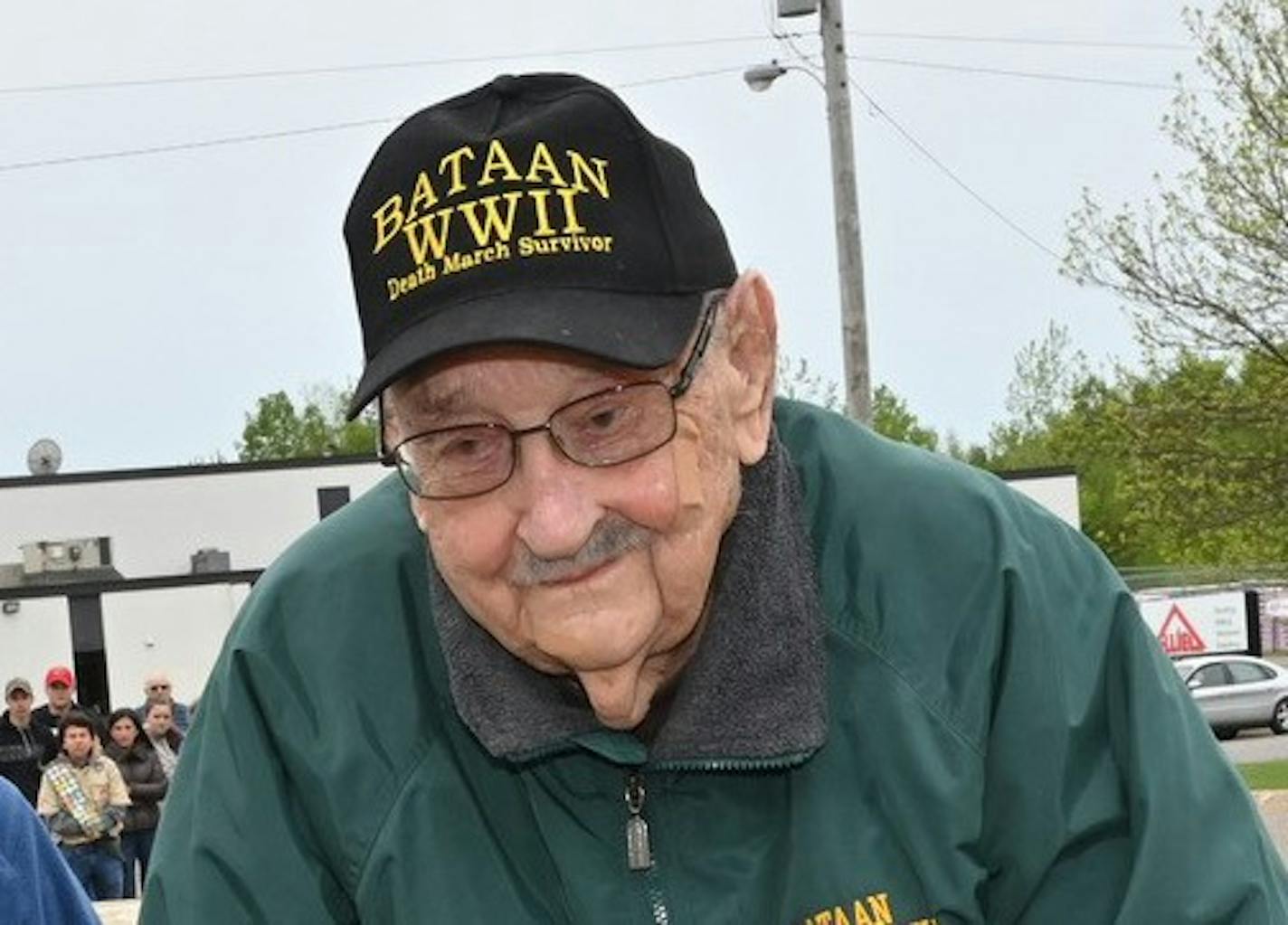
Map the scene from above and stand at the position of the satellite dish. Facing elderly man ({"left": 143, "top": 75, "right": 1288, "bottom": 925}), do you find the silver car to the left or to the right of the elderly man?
left

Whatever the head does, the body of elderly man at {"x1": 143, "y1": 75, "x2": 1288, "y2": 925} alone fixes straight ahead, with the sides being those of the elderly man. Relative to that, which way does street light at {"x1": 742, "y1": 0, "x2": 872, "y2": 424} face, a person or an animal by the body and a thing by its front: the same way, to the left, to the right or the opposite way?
to the right

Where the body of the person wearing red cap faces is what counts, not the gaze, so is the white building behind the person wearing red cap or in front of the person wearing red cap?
behind

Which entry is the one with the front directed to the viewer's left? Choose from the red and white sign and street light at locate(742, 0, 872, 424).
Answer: the street light

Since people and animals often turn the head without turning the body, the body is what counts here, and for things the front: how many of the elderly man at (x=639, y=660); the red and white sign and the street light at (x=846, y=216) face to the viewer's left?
1

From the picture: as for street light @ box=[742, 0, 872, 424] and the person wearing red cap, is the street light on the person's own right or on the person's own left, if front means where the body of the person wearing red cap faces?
on the person's own left

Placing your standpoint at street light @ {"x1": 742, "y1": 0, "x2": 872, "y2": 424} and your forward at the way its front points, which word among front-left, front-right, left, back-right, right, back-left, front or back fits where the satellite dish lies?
front-right

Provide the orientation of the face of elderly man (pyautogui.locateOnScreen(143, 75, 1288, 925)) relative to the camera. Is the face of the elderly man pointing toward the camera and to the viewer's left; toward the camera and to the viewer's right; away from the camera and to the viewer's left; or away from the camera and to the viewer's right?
toward the camera and to the viewer's left

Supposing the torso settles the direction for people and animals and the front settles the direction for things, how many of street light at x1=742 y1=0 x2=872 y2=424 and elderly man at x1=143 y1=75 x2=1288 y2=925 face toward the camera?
1

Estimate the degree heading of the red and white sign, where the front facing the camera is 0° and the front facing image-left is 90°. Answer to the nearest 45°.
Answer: approximately 0°

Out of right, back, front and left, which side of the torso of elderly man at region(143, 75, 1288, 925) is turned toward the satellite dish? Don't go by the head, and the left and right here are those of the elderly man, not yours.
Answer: back

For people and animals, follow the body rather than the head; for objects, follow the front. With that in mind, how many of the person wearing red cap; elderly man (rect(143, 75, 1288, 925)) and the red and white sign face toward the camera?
3
